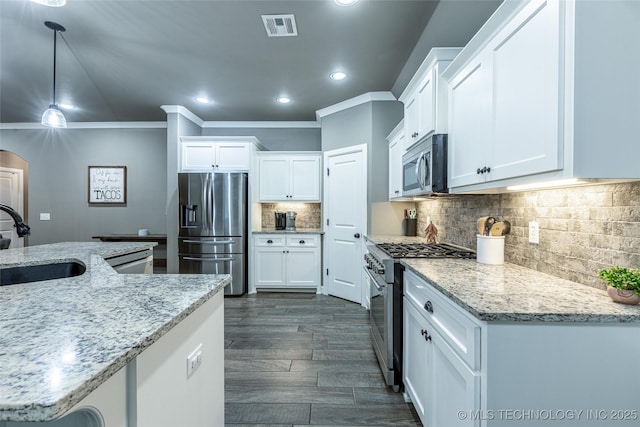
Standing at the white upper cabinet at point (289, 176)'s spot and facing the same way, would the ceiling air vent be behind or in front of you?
in front

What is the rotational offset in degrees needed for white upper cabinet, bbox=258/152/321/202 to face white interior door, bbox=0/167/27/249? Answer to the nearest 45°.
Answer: approximately 90° to its right

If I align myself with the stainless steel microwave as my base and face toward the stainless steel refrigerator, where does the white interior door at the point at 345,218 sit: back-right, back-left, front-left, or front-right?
front-right

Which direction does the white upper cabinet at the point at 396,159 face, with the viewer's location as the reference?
facing to the left of the viewer

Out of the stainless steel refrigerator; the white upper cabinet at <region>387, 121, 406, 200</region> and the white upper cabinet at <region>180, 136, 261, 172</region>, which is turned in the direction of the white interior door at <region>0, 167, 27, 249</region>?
the white upper cabinet at <region>387, 121, 406, 200</region>

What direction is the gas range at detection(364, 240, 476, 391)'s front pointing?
to the viewer's left

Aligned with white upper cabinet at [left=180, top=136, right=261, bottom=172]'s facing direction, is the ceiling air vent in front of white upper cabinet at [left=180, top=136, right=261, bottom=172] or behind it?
in front

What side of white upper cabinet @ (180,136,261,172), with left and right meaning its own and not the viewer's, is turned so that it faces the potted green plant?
front

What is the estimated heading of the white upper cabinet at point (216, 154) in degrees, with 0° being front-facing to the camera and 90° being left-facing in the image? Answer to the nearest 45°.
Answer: approximately 0°

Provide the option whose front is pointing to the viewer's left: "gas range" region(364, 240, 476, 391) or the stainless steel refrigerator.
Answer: the gas range

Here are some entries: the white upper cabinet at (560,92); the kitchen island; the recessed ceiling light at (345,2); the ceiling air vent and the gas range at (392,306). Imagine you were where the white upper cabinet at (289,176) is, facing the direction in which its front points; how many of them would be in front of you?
5

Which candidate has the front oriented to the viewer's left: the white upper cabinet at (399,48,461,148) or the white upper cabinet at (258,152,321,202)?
the white upper cabinet at (399,48,461,148)

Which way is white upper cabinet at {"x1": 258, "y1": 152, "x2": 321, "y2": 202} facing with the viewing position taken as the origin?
facing the viewer

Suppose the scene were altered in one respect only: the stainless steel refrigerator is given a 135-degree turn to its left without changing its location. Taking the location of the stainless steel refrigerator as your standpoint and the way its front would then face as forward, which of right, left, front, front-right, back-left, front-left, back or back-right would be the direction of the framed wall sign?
left
